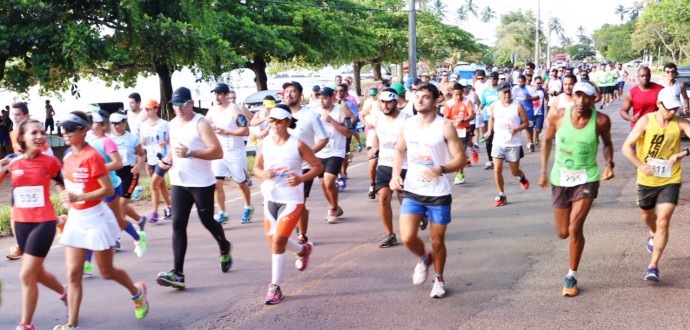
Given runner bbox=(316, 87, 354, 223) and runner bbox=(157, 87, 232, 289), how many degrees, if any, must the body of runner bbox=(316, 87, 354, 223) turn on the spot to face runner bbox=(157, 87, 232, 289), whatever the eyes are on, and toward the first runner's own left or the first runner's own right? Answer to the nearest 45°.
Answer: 0° — they already face them

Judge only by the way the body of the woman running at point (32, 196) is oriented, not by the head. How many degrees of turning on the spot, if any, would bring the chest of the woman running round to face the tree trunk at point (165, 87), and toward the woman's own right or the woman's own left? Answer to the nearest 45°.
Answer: approximately 135° to the woman's own right

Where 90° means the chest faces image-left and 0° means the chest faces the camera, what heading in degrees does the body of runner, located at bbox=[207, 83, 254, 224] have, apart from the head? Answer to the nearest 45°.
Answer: approximately 45°

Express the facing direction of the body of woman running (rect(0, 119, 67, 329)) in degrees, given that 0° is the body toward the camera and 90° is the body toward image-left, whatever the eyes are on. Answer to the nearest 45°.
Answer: approximately 45°

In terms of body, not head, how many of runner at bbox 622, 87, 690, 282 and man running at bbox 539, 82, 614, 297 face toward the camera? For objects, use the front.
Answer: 2
